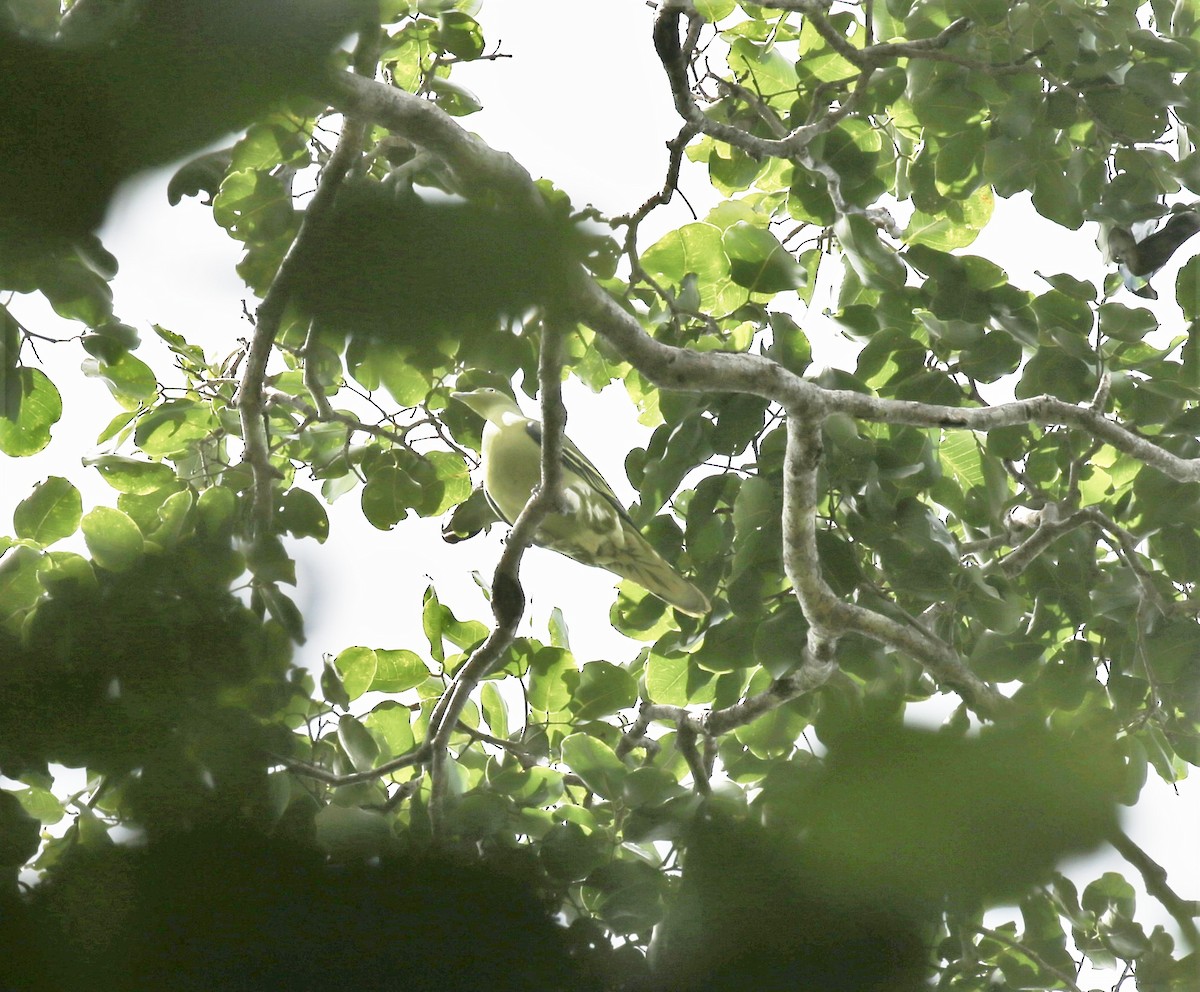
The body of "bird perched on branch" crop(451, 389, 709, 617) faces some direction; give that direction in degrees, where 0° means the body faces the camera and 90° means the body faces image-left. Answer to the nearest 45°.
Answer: approximately 90°

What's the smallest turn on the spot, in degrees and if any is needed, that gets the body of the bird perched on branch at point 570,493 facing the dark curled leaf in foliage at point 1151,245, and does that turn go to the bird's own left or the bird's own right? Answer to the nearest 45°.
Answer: approximately 135° to the bird's own left
